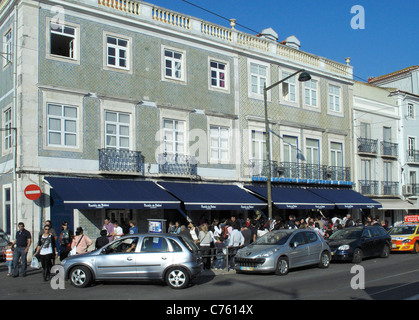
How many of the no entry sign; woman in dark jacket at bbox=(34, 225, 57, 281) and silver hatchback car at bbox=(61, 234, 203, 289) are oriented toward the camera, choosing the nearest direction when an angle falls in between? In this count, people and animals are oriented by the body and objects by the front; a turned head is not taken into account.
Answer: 2

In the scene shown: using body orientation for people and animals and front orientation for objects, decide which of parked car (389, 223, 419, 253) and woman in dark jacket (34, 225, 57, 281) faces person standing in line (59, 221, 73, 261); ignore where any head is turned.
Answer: the parked car

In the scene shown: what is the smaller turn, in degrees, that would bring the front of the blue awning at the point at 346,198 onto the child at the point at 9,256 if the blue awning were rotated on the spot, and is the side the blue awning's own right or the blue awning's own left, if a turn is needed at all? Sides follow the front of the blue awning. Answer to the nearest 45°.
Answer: approximately 90° to the blue awning's own right

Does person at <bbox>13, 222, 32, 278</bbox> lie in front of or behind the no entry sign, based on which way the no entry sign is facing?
in front

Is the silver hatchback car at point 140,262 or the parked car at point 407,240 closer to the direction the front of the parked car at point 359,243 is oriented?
the silver hatchback car

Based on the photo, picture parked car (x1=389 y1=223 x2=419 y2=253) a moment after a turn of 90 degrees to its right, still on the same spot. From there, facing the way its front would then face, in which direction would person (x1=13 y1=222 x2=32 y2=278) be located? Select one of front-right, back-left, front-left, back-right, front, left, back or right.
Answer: left

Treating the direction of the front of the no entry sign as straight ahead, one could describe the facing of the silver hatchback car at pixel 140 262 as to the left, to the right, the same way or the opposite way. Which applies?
to the right

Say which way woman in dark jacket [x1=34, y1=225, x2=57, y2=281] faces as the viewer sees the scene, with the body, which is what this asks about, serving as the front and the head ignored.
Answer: toward the camera

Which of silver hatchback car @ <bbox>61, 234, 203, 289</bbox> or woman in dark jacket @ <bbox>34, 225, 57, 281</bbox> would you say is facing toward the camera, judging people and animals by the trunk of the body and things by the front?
the woman in dark jacket

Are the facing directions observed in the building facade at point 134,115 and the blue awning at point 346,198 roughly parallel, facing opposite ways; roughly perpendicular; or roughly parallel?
roughly parallel

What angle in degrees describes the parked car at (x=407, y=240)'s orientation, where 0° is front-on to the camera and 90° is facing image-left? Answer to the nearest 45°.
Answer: approximately 45°

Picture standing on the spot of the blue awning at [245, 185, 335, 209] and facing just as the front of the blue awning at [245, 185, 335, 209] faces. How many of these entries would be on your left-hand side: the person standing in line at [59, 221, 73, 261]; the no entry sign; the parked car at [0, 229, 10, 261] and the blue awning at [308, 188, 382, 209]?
1

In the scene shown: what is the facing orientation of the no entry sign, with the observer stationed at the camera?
facing the viewer

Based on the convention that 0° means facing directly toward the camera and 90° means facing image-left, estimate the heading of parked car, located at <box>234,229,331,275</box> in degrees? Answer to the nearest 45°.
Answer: approximately 45°

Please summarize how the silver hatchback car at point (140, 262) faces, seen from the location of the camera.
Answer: facing to the left of the viewer

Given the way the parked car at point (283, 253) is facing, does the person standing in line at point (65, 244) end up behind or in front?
in front

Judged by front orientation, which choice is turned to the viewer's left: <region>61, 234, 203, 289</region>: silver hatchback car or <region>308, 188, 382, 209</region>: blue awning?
the silver hatchback car

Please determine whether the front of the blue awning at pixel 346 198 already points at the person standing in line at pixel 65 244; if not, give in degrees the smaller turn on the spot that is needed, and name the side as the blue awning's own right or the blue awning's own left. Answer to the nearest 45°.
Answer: approximately 90° to the blue awning's own right
